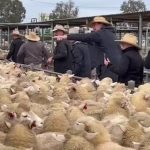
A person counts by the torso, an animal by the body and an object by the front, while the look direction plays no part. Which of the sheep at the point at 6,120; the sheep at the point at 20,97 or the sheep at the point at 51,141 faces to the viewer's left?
the sheep at the point at 20,97

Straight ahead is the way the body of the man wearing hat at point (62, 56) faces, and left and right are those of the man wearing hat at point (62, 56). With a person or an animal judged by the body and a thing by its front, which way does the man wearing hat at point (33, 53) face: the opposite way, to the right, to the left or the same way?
to the right

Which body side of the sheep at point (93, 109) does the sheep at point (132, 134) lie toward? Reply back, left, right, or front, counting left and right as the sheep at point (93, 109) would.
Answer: left
